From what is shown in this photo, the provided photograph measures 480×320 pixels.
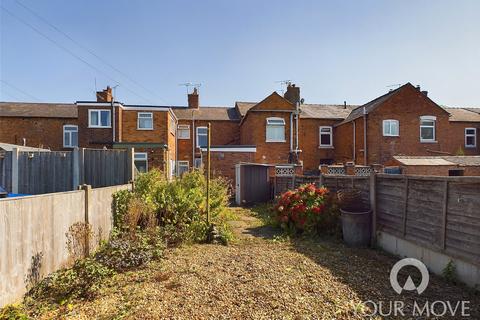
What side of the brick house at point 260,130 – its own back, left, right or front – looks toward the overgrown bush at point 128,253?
back

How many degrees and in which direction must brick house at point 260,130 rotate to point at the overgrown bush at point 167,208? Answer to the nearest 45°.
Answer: approximately 180°

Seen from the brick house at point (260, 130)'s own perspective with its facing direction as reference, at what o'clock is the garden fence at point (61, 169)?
The garden fence is roughly at 7 o'clock from the brick house.

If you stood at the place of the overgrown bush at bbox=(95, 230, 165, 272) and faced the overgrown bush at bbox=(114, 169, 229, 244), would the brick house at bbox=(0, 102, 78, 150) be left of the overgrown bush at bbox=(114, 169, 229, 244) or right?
left

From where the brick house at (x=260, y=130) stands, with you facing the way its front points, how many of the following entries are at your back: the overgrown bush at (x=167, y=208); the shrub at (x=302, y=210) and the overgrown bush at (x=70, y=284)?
3

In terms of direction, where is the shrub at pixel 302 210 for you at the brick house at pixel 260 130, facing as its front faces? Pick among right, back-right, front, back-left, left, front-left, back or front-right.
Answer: back

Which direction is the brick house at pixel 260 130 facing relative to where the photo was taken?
away from the camera

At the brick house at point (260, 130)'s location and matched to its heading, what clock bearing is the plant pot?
The plant pot is roughly at 6 o'clock from the brick house.
